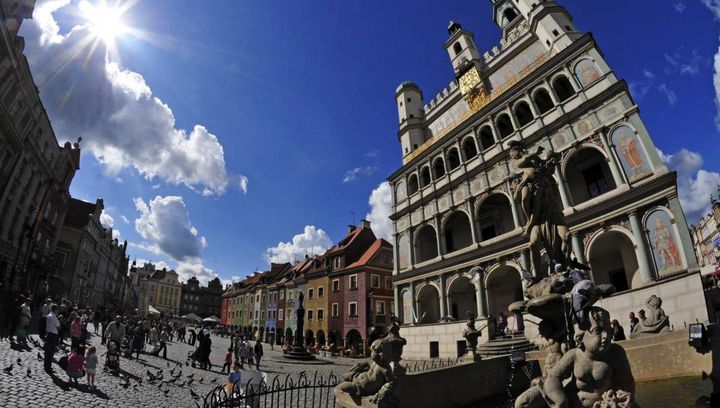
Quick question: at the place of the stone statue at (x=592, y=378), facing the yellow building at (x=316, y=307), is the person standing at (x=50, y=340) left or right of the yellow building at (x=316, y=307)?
left

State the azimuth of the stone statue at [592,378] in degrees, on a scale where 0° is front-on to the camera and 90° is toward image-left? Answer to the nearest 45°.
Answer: approximately 0°

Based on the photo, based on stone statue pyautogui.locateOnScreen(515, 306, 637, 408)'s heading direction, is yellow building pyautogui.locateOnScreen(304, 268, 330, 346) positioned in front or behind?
behind

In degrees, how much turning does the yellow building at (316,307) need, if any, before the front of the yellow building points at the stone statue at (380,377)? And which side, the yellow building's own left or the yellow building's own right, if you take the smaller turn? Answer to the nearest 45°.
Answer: approximately 45° to the yellow building's own left

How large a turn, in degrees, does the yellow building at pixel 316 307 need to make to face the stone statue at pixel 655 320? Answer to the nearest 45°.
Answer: approximately 45° to its left

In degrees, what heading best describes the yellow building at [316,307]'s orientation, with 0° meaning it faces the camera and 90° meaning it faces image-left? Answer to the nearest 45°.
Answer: approximately 45°
